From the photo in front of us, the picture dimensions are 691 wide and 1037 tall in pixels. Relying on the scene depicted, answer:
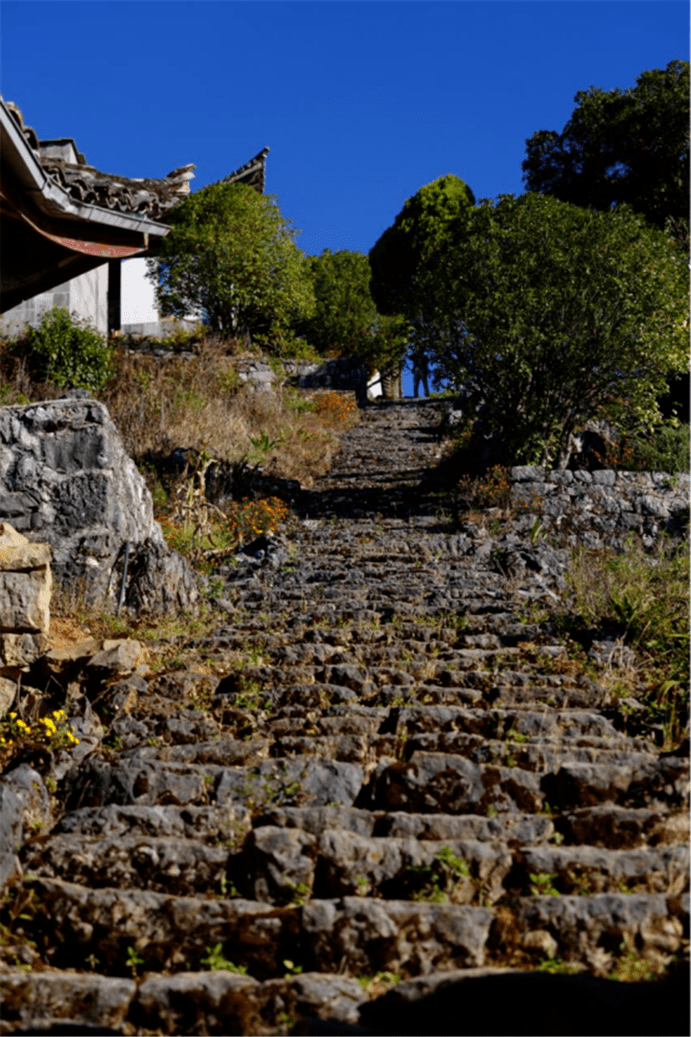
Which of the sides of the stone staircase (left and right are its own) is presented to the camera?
front

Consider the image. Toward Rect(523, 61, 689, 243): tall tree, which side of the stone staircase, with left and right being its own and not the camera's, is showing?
back

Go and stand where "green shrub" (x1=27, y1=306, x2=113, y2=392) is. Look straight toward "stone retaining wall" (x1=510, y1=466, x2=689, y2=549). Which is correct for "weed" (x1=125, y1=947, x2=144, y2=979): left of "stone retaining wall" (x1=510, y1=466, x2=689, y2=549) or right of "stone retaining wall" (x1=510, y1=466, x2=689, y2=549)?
right

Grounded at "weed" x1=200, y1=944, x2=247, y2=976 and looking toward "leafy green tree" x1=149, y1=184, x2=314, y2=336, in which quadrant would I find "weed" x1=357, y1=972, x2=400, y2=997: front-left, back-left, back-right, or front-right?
back-right

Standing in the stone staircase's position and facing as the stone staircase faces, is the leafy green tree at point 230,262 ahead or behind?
behind

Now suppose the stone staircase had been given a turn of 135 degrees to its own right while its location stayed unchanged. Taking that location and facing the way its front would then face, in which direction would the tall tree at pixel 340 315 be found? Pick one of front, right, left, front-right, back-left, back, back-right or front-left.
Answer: front-right

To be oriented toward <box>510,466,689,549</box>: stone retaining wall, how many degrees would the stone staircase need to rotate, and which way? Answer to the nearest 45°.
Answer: approximately 180°

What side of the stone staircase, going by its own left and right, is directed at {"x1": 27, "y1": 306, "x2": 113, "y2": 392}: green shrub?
back
